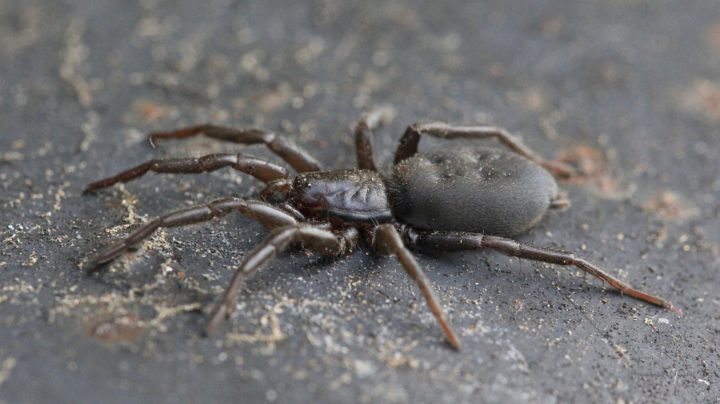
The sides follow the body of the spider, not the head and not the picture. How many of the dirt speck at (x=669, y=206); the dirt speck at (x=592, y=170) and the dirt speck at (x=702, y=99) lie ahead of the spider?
0

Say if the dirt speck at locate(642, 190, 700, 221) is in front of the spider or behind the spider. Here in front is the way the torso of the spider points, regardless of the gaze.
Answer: behind

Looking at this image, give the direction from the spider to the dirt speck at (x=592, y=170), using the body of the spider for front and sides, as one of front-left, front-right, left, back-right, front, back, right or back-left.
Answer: back-right

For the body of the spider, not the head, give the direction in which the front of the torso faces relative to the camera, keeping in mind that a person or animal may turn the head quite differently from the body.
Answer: to the viewer's left

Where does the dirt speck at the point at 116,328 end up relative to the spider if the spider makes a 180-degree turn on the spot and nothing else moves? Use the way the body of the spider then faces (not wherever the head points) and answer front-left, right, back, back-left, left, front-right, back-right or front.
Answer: back-right

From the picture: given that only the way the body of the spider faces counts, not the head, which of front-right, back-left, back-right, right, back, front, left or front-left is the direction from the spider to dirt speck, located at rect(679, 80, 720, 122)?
back-right
